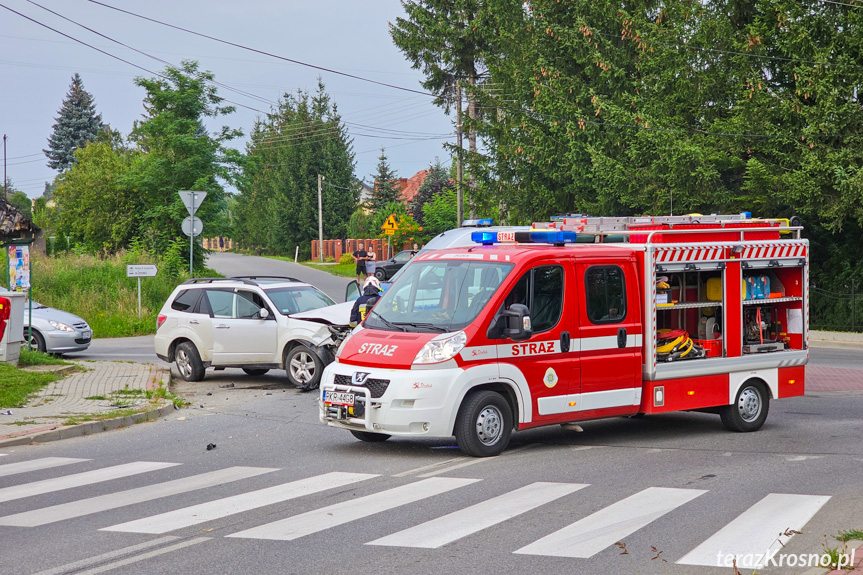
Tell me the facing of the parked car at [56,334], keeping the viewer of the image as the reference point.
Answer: facing the viewer and to the right of the viewer

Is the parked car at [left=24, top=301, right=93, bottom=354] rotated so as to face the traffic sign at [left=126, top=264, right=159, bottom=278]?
no

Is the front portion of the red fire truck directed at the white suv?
no

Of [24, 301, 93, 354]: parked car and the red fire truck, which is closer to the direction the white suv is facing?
the red fire truck

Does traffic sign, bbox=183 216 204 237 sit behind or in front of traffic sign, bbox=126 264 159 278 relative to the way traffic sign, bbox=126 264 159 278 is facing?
behind

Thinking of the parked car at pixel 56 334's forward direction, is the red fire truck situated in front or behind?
in front

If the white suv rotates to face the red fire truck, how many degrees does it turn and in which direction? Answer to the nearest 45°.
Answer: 0° — it already faces it

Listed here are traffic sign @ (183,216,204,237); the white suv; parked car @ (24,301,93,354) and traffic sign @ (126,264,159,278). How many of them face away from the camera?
1

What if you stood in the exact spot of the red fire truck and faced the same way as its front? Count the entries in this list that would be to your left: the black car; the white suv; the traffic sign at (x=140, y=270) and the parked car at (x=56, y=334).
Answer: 0

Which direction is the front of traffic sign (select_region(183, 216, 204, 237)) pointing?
away from the camera

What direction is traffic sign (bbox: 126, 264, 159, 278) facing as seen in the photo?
toward the camera

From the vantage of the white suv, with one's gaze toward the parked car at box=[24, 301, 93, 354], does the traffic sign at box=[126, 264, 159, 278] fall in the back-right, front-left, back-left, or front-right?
front-right

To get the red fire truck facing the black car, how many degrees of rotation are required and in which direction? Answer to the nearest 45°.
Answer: approximately 135° to its right

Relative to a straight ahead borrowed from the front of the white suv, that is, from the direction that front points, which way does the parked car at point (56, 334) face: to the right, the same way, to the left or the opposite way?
the same way

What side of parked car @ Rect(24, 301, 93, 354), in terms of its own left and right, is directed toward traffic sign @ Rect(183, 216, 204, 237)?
left
